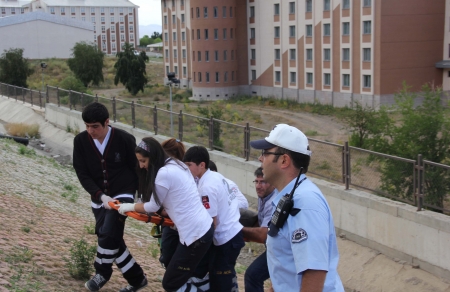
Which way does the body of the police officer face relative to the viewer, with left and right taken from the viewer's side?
facing to the left of the viewer

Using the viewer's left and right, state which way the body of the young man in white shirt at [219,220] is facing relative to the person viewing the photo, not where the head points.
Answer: facing to the left of the viewer

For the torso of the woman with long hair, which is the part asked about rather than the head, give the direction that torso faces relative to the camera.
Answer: to the viewer's left

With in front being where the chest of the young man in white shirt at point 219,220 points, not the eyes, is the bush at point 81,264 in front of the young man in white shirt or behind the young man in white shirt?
in front

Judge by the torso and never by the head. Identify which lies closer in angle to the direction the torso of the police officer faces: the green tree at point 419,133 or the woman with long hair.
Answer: the woman with long hair

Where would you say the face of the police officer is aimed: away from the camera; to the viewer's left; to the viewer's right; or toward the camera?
to the viewer's left

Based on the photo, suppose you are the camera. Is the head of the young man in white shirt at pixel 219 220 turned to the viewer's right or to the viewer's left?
to the viewer's left

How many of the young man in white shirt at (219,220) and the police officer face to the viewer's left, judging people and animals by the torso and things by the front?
2

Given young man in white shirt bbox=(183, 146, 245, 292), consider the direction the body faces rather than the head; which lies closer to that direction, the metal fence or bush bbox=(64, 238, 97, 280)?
the bush

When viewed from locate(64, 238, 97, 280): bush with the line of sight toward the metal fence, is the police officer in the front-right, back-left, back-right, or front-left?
back-right

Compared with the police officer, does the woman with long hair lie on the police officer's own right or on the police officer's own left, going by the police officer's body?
on the police officer's own right
